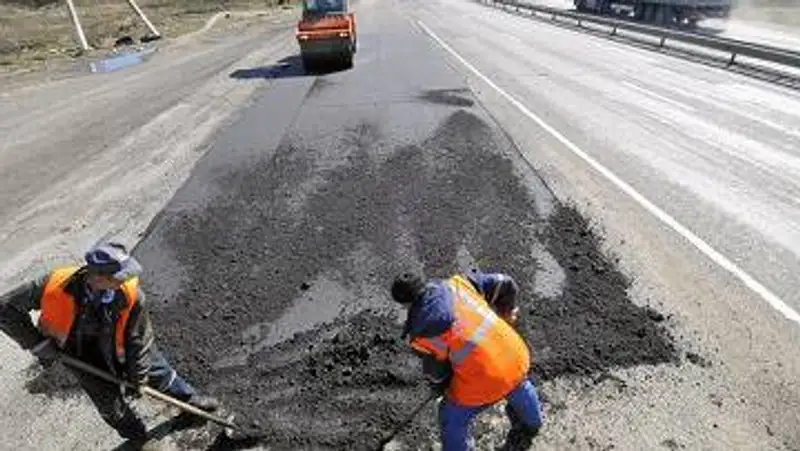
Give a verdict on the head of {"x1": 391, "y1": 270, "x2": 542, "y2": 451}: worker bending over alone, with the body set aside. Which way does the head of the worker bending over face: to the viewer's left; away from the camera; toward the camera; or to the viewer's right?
to the viewer's left

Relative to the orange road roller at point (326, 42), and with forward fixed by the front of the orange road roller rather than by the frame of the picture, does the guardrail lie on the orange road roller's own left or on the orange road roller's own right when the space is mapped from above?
on the orange road roller's own left

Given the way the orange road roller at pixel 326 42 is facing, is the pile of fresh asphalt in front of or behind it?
in front

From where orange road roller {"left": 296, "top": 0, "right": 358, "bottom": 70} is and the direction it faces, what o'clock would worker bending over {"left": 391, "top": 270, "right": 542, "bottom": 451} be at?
The worker bending over is roughly at 12 o'clock from the orange road roller.

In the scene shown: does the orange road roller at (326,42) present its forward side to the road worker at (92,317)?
yes

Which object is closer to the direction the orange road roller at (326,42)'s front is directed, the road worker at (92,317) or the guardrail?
the road worker

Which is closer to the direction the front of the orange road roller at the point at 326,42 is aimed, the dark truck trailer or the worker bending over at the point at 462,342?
the worker bending over

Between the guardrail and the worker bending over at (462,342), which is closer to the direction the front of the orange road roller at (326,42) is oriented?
the worker bending over

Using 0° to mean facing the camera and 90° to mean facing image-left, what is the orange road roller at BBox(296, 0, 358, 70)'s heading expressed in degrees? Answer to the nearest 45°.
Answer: approximately 0°
